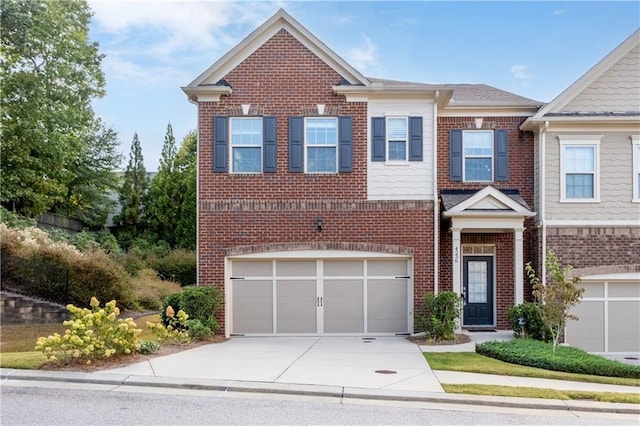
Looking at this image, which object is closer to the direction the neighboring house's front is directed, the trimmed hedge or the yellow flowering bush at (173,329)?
the trimmed hedge

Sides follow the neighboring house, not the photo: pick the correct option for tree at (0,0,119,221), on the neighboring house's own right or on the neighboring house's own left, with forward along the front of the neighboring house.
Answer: on the neighboring house's own right

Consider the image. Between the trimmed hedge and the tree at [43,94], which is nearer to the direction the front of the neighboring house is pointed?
the trimmed hedge

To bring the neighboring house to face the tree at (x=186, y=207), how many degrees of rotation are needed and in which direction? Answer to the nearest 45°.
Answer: approximately 135° to its right

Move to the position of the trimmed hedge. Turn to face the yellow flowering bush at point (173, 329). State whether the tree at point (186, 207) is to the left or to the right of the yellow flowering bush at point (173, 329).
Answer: right

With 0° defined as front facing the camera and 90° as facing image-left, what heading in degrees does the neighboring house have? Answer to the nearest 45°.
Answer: approximately 0°

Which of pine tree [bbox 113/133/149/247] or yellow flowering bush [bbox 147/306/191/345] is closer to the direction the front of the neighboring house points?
the yellow flowering bush

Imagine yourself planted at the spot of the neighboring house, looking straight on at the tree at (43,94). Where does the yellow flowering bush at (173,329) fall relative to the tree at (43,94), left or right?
left

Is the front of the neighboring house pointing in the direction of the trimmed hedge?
yes

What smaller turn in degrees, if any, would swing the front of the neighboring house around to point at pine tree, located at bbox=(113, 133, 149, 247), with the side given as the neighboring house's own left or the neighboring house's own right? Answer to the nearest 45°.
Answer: approximately 135° to the neighboring house's own right

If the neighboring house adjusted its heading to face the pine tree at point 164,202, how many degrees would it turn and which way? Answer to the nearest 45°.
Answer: approximately 135° to its right

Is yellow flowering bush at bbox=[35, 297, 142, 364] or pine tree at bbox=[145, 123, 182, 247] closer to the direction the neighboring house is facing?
the yellow flowering bush
